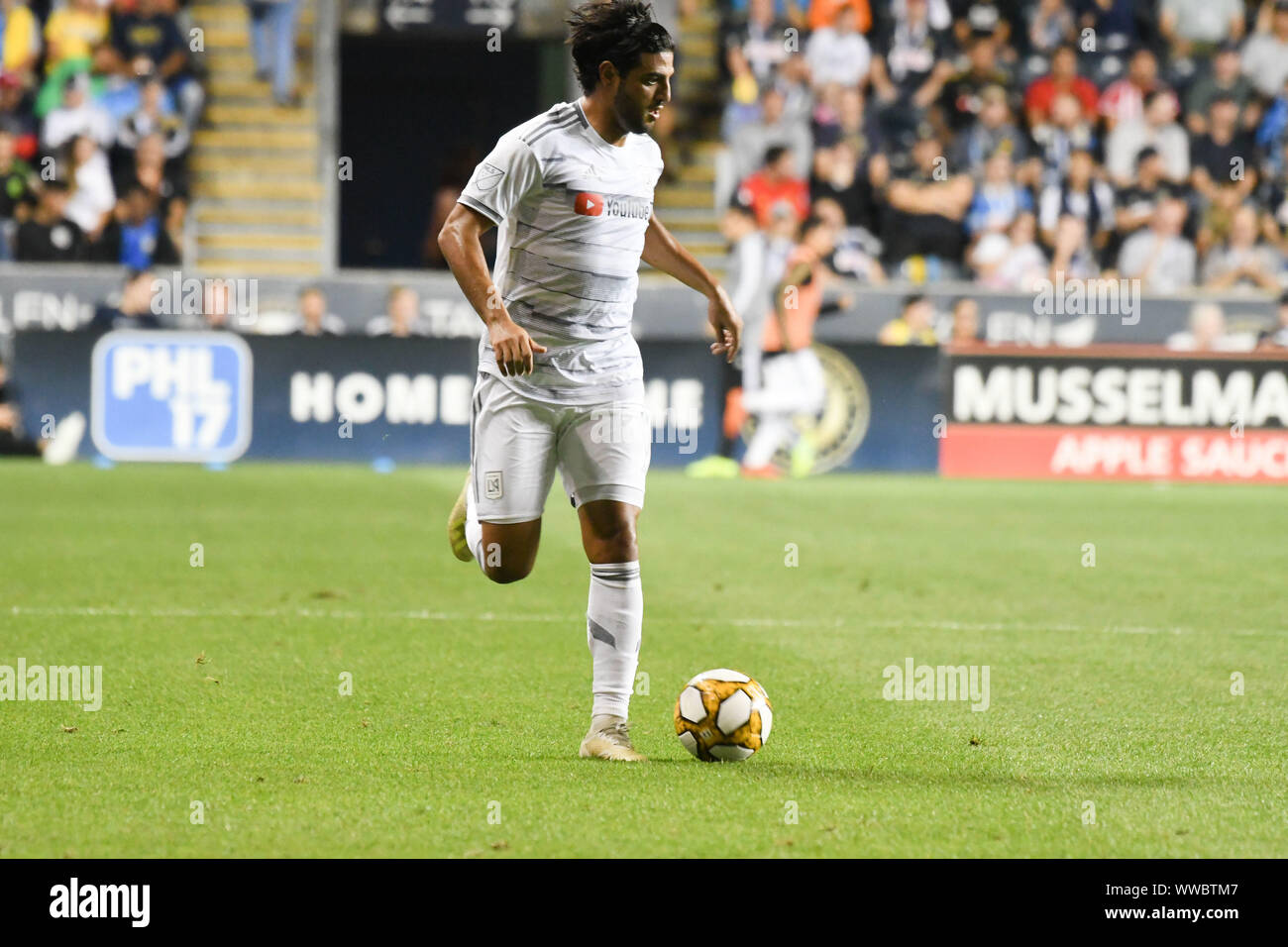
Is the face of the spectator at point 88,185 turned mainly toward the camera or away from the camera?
toward the camera

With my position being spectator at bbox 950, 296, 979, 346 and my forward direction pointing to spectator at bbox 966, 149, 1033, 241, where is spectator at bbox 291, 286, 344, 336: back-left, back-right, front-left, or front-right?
back-left

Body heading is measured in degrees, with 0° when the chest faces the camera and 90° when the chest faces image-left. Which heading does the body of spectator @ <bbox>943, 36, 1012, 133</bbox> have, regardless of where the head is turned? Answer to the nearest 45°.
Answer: approximately 0°

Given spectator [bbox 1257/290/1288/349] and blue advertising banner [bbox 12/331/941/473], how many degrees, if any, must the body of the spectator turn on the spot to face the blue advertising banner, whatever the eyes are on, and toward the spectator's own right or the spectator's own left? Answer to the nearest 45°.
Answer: approximately 45° to the spectator's own right

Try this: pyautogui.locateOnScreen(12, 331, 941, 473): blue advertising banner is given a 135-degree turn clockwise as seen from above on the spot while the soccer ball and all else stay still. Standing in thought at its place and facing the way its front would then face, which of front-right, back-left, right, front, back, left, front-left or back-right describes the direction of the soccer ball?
back-left

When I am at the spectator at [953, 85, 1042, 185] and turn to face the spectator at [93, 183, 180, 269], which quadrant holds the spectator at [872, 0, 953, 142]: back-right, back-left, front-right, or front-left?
front-right

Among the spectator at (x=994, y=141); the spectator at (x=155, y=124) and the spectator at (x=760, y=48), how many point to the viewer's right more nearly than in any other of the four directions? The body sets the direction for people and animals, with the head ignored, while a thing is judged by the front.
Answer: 0

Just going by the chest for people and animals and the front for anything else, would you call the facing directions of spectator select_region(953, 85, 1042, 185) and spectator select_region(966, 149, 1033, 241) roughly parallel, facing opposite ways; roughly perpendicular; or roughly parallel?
roughly parallel

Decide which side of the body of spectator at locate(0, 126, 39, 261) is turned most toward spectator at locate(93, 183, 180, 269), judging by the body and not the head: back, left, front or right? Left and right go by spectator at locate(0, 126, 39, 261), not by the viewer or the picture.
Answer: left

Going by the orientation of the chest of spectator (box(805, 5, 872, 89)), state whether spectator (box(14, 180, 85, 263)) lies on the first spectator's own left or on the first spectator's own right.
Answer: on the first spectator's own right

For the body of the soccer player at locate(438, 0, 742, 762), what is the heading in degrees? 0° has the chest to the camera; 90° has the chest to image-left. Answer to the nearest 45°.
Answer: approximately 315°

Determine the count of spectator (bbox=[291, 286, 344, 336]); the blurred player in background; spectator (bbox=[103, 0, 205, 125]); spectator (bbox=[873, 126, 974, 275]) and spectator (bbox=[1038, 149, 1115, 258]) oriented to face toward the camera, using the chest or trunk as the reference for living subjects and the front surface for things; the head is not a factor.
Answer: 4

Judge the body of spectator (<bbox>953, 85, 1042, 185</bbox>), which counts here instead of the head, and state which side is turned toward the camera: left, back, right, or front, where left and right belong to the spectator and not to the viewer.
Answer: front

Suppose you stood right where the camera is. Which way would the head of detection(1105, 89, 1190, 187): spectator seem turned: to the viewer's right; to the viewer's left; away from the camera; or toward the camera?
toward the camera

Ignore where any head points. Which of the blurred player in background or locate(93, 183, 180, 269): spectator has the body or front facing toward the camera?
the spectator

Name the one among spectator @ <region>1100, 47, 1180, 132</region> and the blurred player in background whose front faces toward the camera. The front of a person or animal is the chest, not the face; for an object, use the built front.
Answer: the spectator

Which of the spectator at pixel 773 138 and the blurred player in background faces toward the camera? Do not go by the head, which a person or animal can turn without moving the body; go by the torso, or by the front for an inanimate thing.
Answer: the spectator

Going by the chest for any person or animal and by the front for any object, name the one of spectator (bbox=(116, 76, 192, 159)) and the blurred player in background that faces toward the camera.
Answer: the spectator

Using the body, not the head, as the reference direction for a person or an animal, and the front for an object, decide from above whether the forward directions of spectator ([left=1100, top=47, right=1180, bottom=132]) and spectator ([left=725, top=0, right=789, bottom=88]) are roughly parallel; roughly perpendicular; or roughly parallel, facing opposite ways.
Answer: roughly parallel
